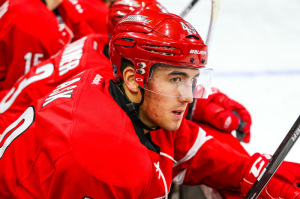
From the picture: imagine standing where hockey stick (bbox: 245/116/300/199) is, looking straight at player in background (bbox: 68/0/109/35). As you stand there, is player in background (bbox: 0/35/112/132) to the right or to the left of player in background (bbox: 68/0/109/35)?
left

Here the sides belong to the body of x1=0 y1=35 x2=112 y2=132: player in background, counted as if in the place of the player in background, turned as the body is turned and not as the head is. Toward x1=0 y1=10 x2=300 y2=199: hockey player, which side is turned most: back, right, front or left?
right

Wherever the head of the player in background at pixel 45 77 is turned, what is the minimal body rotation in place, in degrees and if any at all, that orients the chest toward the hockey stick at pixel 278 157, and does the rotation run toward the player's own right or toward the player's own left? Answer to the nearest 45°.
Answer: approximately 45° to the player's own right
